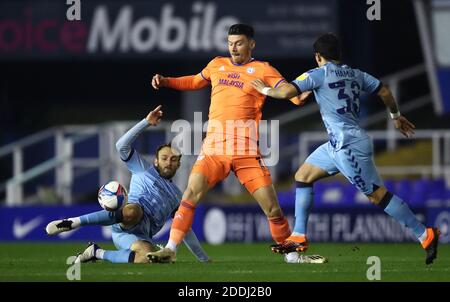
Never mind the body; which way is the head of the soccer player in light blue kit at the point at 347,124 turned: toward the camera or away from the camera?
away from the camera

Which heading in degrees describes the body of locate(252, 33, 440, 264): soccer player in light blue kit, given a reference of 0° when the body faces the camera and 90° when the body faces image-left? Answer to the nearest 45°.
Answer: approximately 135°
